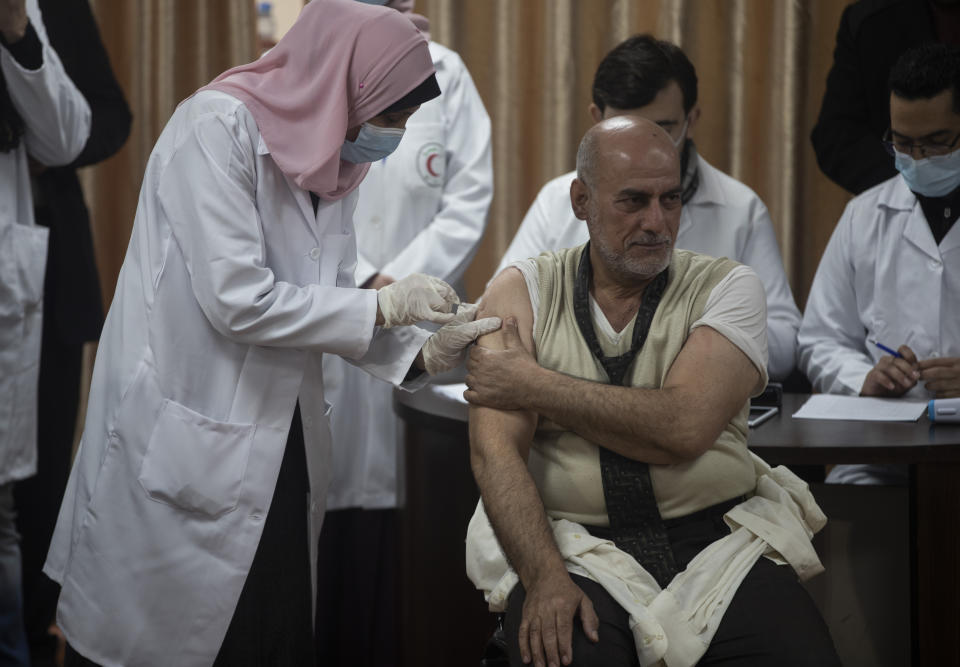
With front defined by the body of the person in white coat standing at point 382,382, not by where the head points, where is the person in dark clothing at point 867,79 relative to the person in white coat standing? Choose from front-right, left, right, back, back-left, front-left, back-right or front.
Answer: back-left

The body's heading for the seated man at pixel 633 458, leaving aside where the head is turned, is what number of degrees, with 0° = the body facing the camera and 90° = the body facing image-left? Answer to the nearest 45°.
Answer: approximately 0°

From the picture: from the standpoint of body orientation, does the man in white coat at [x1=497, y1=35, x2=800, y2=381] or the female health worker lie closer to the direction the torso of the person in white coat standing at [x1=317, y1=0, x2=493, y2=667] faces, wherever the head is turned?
the female health worker

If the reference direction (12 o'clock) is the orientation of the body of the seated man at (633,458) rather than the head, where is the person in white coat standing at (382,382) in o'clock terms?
The person in white coat standing is roughly at 5 o'clock from the seated man.

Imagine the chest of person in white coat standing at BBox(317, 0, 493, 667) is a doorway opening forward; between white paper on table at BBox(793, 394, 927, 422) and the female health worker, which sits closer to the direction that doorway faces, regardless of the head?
the female health worker
